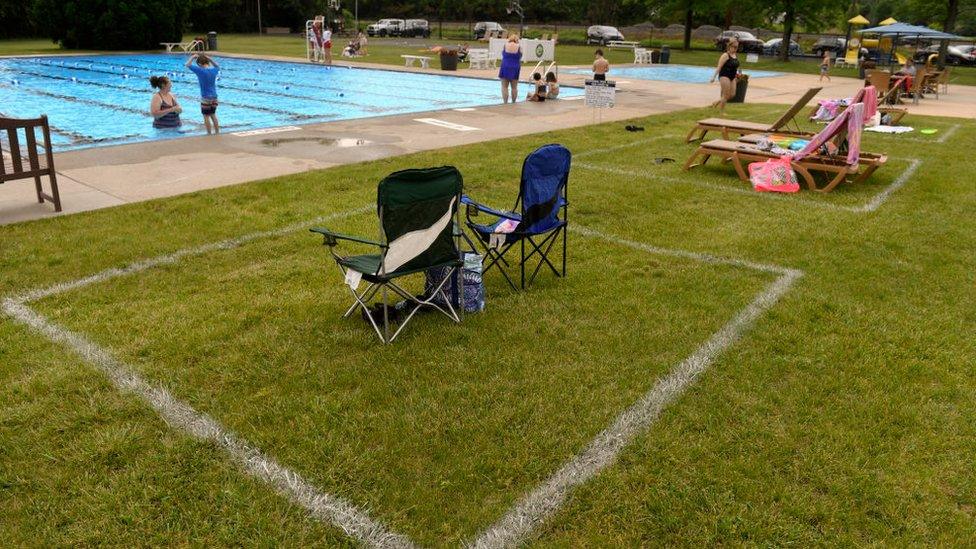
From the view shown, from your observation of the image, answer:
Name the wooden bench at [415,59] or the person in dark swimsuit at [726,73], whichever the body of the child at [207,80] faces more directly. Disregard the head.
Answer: the wooden bench

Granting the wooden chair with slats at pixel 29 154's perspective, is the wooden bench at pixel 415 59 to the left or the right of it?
on its right

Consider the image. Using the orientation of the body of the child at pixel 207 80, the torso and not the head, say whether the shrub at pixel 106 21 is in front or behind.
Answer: in front

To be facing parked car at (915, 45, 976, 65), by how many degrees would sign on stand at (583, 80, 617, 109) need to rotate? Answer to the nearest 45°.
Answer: approximately 135° to its left

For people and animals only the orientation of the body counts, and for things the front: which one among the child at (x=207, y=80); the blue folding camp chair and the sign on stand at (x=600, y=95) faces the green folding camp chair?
the sign on stand

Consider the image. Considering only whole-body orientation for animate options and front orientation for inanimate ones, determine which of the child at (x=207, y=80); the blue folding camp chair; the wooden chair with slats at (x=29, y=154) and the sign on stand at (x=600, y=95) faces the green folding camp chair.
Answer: the sign on stand

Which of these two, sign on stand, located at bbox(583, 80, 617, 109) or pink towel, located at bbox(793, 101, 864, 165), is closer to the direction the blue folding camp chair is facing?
the sign on stand

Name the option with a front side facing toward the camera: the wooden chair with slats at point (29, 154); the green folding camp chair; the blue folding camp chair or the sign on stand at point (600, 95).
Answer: the sign on stand

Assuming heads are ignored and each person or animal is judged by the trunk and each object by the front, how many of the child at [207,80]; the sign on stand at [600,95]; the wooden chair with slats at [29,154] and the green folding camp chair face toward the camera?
1

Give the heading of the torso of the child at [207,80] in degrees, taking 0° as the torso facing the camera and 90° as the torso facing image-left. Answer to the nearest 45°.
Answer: approximately 135°

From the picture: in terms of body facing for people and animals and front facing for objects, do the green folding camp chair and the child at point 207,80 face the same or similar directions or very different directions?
same or similar directions

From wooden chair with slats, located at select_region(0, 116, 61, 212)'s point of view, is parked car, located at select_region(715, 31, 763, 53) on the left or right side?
on its right

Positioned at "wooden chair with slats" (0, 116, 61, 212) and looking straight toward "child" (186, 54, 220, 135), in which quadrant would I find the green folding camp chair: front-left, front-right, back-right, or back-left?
back-right

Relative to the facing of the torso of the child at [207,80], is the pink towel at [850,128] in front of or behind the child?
behind

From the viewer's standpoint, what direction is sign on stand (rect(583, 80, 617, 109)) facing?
toward the camera

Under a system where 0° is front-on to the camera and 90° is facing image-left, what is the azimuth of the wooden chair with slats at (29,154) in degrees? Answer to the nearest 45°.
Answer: approximately 135°

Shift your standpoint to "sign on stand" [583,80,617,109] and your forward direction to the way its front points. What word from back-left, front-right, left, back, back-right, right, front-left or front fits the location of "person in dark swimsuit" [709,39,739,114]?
back-left
